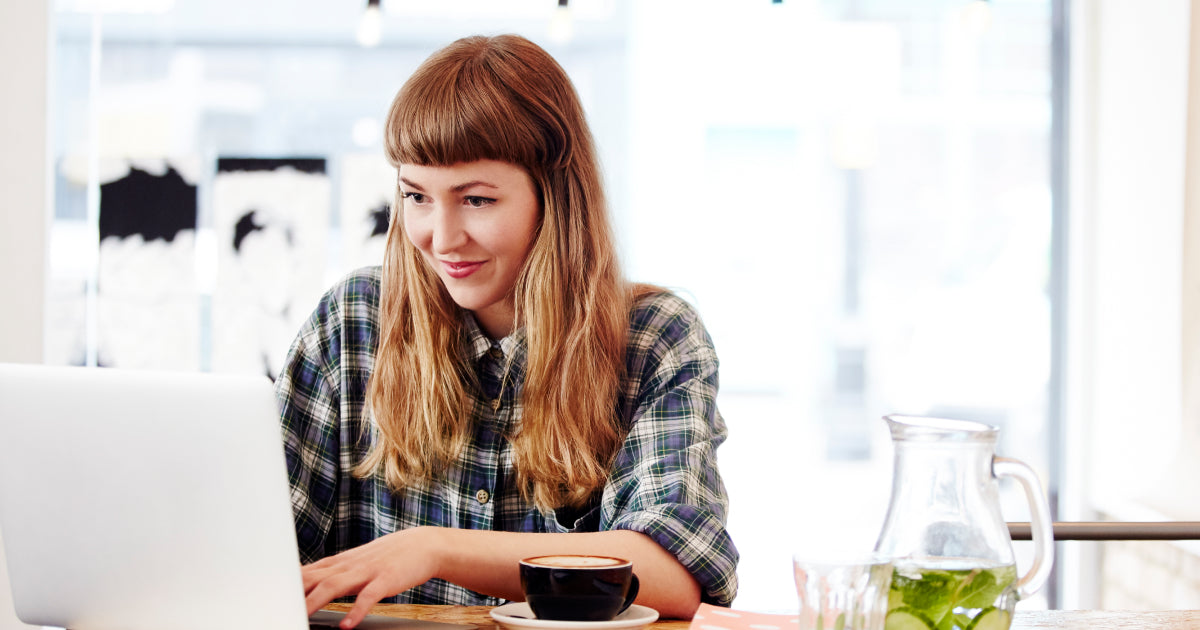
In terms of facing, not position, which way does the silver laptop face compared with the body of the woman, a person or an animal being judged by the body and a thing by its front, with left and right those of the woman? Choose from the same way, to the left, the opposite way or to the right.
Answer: the opposite way

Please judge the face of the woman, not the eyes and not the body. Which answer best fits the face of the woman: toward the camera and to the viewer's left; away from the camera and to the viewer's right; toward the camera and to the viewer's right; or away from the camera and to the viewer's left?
toward the camera and to the viewer's left

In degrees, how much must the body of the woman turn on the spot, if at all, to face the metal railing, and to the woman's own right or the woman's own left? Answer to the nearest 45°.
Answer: approximately 135° to the woman's own left

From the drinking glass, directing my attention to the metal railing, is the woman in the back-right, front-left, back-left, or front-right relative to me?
front-left

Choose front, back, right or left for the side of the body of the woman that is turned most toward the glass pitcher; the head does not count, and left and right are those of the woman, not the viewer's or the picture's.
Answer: left

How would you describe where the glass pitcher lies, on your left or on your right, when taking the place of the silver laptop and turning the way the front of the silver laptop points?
on your right

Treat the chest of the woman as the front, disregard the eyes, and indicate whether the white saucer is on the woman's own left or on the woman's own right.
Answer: on the woman's own left

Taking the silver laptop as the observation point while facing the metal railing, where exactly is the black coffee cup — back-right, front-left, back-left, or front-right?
front-right

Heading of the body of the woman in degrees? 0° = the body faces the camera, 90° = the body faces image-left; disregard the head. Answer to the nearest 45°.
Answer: approximately 45°

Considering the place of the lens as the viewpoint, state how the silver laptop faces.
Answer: facing away from the viewer and to the right of the viewer

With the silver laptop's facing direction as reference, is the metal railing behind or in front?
in front

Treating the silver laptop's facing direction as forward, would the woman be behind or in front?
in front
